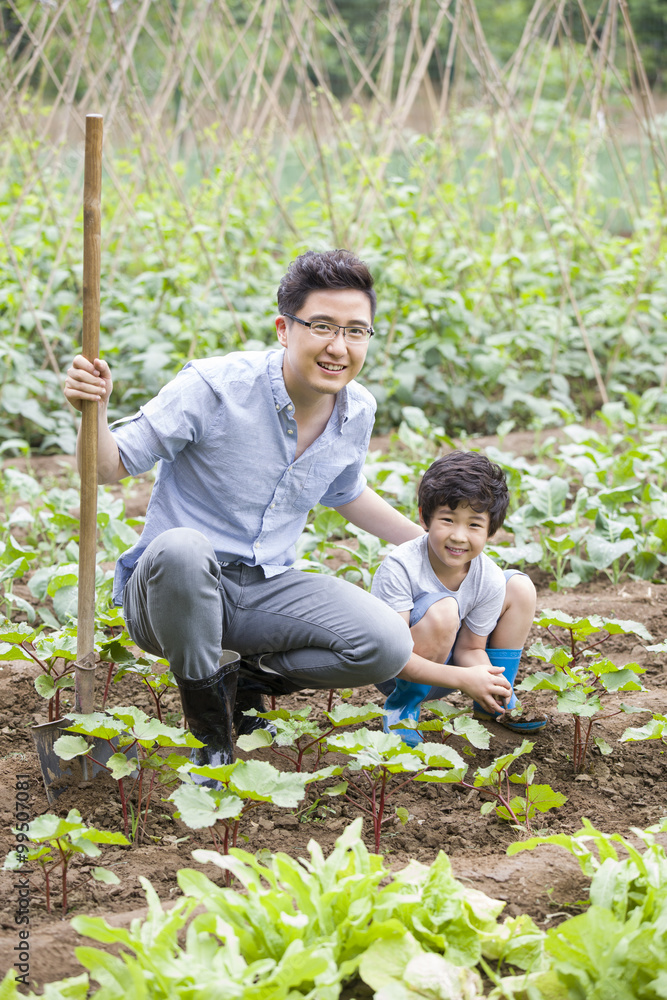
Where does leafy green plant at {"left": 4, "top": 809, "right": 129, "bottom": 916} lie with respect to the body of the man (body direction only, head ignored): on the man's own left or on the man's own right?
on the man's own right

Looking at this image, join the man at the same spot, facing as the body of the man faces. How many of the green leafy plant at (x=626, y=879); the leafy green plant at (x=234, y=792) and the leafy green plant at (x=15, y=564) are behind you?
1

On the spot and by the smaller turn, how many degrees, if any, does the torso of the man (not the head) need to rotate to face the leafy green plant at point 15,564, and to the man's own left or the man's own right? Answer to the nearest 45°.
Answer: approximately 180°

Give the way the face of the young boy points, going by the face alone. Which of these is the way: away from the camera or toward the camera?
toward the camera

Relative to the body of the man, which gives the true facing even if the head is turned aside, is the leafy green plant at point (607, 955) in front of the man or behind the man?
in front

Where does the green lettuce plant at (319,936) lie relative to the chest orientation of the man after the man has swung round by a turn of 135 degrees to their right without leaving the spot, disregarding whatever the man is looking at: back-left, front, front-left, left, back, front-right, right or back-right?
left

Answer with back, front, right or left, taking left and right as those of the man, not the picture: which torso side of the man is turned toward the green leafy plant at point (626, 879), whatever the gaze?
front

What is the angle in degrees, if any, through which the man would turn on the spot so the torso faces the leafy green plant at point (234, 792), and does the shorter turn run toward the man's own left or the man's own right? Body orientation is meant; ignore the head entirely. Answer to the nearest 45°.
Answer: approximately 45° to the man's own right

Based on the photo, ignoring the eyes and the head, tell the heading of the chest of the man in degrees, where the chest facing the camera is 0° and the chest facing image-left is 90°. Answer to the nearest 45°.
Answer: approximately 315°

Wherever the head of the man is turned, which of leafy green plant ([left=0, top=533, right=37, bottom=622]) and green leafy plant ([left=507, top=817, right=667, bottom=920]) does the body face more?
the green leafy plant
